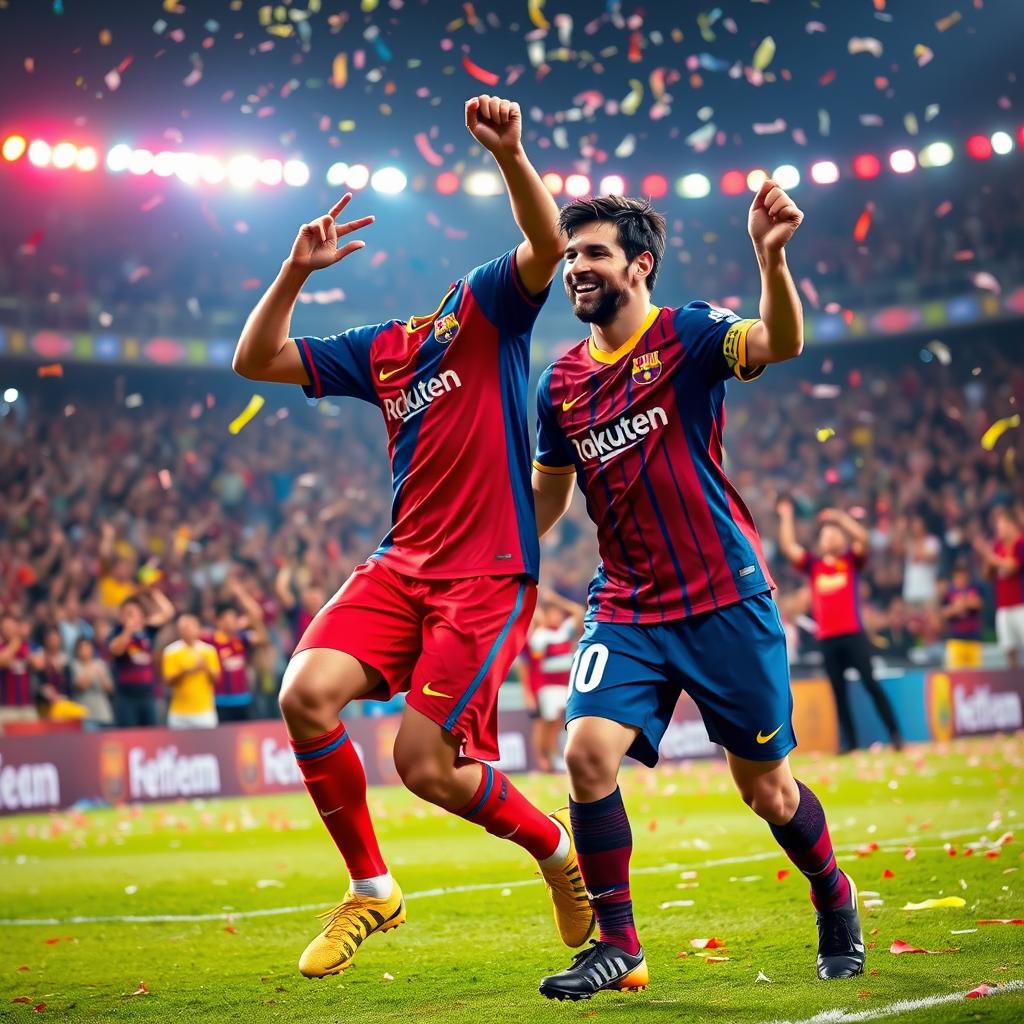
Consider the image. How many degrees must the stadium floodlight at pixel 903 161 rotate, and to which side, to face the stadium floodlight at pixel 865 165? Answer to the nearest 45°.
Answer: approximately 135° to its right

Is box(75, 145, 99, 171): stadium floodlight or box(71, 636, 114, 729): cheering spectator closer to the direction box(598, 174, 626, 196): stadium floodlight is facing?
the cheering spectator

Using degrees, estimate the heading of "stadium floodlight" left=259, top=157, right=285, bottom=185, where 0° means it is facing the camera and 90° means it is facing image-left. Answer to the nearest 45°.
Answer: approximately 0°

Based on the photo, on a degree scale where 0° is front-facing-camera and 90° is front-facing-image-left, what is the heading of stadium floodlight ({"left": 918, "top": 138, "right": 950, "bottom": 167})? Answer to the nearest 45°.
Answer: approximately 0°

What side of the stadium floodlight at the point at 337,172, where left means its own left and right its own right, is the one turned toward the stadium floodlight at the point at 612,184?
left

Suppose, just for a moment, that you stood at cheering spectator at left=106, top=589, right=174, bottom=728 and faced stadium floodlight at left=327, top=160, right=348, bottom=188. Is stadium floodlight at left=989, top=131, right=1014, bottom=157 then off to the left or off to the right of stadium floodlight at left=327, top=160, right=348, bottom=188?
right

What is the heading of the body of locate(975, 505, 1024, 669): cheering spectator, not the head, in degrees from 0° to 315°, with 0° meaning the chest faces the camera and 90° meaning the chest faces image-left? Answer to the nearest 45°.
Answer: approximately 45°
